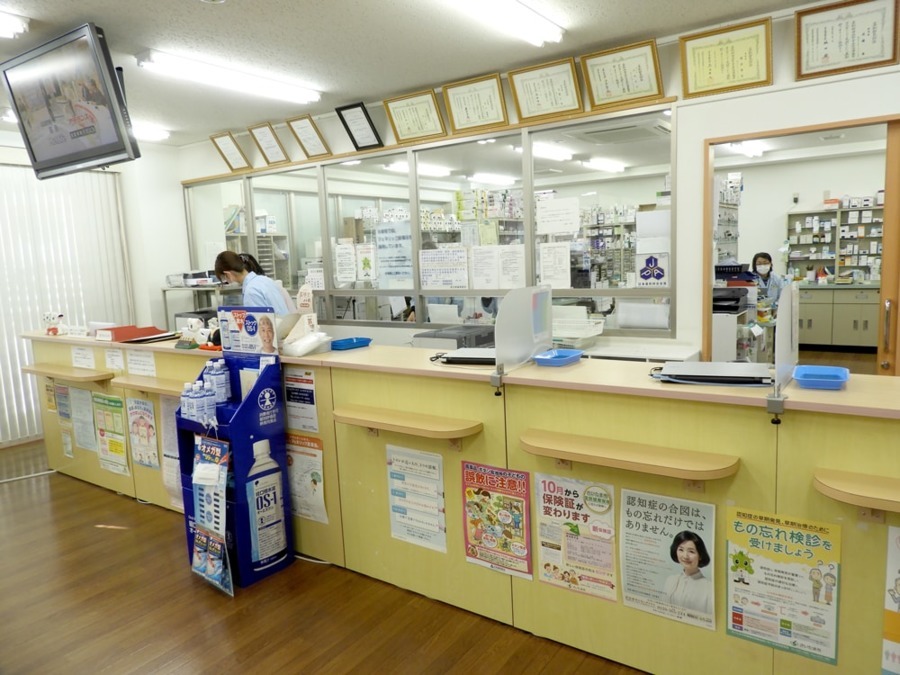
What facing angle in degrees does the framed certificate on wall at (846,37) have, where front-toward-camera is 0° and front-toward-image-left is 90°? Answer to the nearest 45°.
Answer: approximately 0°

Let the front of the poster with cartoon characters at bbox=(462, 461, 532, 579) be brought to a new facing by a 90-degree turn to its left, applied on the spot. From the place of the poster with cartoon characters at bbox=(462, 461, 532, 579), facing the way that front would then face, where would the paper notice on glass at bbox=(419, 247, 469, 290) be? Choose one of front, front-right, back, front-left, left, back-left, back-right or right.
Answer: back-left

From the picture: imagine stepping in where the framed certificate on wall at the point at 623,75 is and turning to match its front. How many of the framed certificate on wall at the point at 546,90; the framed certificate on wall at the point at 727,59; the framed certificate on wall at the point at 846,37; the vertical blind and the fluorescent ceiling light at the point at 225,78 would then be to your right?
3

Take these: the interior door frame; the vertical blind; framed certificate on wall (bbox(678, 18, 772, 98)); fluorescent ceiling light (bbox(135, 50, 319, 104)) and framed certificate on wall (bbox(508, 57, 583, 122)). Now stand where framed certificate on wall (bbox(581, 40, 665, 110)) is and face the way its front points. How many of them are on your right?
3

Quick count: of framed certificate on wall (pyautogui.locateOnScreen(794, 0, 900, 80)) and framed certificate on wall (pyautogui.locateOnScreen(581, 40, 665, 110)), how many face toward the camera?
2

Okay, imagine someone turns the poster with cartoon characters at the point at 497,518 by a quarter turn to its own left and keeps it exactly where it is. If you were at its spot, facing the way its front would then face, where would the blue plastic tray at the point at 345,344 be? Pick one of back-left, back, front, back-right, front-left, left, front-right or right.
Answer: back

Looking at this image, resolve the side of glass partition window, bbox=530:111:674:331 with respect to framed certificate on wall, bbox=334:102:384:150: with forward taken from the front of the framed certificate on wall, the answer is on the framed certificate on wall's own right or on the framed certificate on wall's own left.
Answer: on the framed certificate on wall's own left

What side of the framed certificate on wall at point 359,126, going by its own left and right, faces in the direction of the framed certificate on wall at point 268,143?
right

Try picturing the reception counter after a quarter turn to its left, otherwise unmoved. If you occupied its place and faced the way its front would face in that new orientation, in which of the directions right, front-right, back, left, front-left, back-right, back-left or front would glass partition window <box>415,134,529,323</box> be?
back-left

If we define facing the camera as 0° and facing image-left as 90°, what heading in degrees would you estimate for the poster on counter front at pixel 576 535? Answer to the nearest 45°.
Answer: approximately 45°

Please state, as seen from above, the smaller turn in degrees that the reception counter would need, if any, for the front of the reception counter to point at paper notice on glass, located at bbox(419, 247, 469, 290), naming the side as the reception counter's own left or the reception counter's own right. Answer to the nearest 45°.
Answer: approximately 135° to the reception counter's own right
